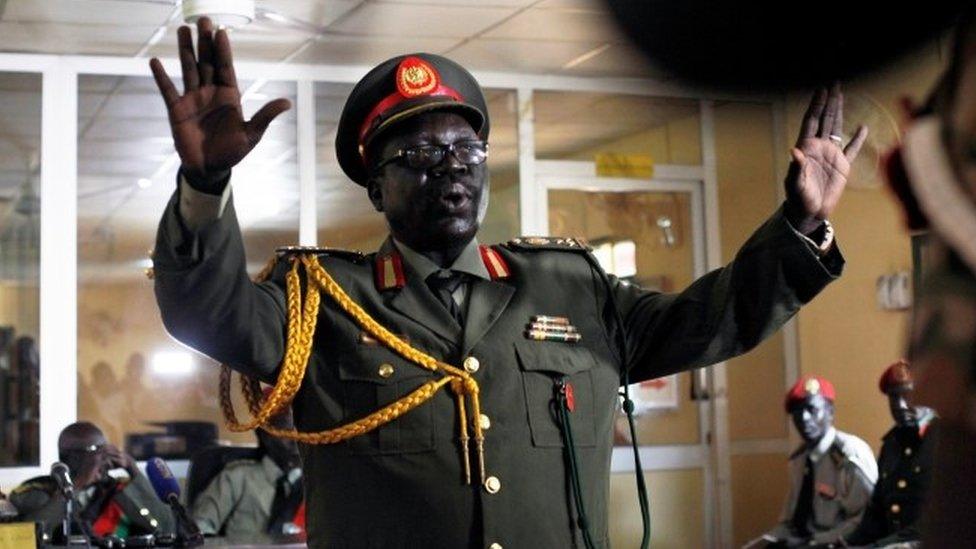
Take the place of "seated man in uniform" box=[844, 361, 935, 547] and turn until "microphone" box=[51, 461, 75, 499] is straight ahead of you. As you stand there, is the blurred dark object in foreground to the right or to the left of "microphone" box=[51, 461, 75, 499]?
left

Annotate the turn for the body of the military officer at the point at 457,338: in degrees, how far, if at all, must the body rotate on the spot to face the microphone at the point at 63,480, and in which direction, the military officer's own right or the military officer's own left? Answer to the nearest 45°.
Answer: approximately 135° to the military officer's own right

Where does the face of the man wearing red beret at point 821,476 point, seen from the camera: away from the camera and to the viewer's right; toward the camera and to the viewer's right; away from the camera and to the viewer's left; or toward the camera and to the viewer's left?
toward the camera and to the viewer's left

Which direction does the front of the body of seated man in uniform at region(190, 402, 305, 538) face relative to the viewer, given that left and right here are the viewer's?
facing the viewer and to the right of the viewer

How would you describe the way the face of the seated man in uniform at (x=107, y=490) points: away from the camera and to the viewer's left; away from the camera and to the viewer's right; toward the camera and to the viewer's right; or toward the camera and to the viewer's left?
toward the camera and to the viewer's right

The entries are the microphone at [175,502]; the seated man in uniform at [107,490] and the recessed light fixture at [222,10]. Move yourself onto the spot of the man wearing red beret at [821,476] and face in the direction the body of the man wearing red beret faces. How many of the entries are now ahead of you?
3

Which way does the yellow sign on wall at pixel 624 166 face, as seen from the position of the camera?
facing the viewer

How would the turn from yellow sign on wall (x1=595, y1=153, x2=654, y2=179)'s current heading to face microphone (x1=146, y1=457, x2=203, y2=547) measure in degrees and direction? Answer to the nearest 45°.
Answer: approximately 45° to its right

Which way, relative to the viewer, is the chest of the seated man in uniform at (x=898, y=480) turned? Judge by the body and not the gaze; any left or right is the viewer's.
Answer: facing the viewer and to the left of the viewer

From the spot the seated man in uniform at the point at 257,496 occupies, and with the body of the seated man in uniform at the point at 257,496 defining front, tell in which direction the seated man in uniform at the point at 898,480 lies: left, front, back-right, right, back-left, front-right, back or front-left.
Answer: front-left

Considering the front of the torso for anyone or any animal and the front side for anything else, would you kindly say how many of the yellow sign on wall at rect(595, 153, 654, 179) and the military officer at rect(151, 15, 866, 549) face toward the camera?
2

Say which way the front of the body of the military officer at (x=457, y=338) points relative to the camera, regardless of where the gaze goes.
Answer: toward the camera

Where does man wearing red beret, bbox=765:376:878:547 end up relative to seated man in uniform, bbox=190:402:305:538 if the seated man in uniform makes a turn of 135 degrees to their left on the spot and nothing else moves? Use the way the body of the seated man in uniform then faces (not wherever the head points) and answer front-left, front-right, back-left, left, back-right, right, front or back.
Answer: right

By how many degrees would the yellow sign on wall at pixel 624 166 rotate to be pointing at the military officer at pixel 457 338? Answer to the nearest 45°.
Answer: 0° — it already faces them
